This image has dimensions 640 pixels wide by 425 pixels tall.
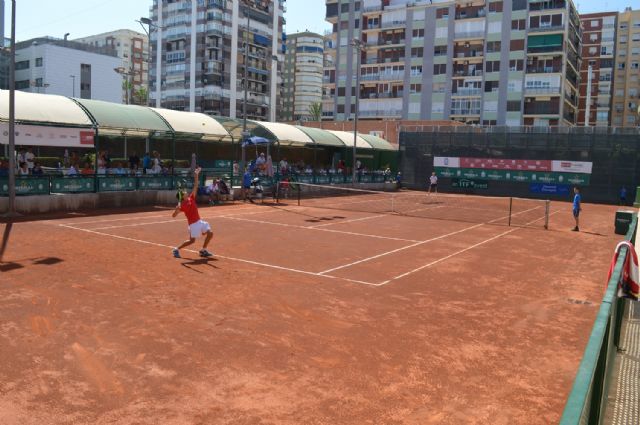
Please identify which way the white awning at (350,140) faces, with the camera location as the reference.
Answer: facing the viewer and to the right of the viewer

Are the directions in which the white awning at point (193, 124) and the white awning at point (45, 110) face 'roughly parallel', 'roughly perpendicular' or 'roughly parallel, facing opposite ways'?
roughly parallel

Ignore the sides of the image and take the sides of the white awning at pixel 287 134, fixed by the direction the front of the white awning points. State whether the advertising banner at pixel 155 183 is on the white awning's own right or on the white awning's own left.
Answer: on the white awning's own right

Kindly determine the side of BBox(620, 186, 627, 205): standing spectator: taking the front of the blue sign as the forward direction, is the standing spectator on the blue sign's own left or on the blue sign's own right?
on the blue sign's own left

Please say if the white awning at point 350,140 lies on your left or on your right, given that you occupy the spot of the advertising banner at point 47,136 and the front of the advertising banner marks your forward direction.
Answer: on your left

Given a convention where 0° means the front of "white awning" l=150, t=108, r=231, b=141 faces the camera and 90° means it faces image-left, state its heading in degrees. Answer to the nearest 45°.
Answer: approximately 315°

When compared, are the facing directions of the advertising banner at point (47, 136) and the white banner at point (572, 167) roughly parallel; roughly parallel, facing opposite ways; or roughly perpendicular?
roughly perpendicular

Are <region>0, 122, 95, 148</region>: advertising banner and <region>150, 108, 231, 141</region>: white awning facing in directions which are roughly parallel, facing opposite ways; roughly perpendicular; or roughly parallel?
roughly parallel

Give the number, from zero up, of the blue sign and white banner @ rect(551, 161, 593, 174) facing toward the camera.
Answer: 2

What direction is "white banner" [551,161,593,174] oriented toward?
toward the camera

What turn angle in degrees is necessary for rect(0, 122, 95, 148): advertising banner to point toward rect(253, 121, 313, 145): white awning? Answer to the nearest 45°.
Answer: approximately 90° to its left

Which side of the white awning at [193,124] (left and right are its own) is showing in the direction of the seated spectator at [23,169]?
right

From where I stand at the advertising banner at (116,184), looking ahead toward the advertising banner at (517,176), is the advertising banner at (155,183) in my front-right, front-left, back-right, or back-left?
front-left

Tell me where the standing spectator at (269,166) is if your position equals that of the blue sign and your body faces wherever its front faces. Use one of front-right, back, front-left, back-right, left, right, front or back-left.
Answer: front-right
